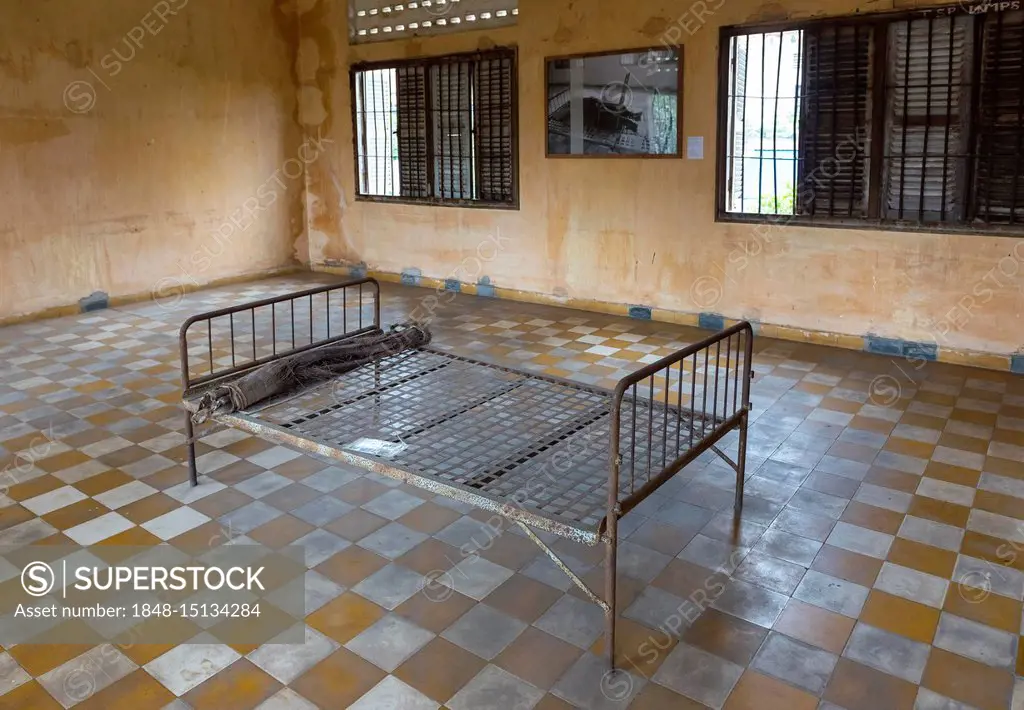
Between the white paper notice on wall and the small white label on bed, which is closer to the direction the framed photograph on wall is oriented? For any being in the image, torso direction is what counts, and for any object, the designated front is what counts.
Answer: the small white label on bed

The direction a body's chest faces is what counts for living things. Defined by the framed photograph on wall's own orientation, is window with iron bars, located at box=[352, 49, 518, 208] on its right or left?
on its right

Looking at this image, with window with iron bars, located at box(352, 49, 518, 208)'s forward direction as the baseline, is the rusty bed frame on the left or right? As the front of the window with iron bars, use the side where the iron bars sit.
on its left

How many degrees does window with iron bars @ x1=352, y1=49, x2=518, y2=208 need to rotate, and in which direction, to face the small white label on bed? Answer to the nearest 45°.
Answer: approximately 45° to its left

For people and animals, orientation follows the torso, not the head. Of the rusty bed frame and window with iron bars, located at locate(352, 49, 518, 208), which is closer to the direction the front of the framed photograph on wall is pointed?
the rusty bed frame

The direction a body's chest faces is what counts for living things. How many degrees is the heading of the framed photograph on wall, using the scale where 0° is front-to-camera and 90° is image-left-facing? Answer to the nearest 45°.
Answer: approximately 45°

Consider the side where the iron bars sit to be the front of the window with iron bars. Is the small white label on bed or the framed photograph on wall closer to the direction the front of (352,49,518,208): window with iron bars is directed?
the small white label on bed

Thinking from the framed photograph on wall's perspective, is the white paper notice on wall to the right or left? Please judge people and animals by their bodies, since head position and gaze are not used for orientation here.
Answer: on its left

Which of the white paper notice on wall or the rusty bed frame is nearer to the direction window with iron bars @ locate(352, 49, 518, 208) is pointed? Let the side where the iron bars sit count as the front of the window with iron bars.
the rusty bed frame

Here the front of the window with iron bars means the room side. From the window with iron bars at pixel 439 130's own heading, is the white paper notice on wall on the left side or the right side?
on its left
